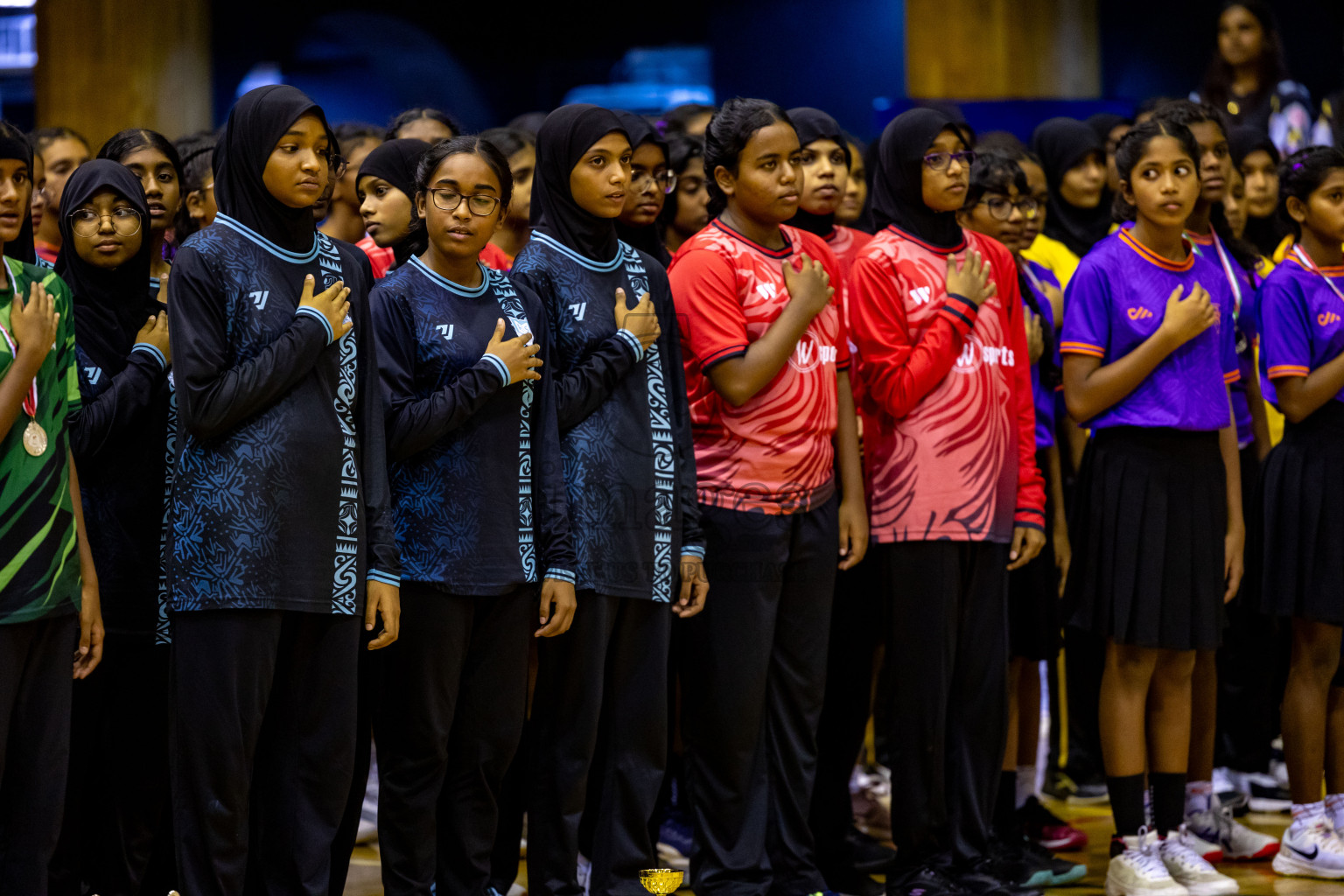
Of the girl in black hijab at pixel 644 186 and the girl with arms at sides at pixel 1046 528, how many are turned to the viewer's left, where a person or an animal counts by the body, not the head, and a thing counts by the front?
0

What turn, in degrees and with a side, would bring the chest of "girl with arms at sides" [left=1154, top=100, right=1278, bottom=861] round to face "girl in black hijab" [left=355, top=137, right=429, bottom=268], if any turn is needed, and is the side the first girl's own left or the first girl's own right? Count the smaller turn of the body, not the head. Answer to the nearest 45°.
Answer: approximately 90° to the first girl's own right

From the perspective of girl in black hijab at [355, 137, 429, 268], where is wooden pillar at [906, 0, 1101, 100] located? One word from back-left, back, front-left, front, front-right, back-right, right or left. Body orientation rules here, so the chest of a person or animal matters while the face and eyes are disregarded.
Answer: back
